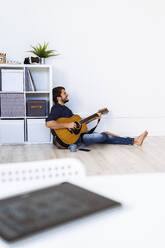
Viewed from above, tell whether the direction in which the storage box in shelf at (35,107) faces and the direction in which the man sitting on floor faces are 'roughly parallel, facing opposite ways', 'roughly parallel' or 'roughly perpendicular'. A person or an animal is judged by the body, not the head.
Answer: roughly perpendicular

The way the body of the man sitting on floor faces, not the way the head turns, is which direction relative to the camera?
to the viewer's right

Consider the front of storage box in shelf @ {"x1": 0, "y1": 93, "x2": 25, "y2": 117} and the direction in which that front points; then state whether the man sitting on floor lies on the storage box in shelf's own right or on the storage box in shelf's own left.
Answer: on the storage box in shelf's own left

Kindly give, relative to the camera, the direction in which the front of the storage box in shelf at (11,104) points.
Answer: facing the viewer

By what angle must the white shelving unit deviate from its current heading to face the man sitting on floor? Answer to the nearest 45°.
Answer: approximately 45° to its left

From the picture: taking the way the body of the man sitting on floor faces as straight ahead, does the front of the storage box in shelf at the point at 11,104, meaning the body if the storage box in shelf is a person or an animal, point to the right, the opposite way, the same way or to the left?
to the right

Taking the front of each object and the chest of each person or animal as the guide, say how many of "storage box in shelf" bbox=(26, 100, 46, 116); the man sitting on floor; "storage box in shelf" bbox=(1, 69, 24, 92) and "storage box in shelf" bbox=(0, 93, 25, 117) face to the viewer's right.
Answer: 1

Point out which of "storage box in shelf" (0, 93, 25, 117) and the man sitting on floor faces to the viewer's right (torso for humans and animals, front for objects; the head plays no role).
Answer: the man sitting on floor

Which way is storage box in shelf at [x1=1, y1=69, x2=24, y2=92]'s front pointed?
toward the camera

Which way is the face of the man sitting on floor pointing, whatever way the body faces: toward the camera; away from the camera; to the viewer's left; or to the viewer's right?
to the viewer's right
